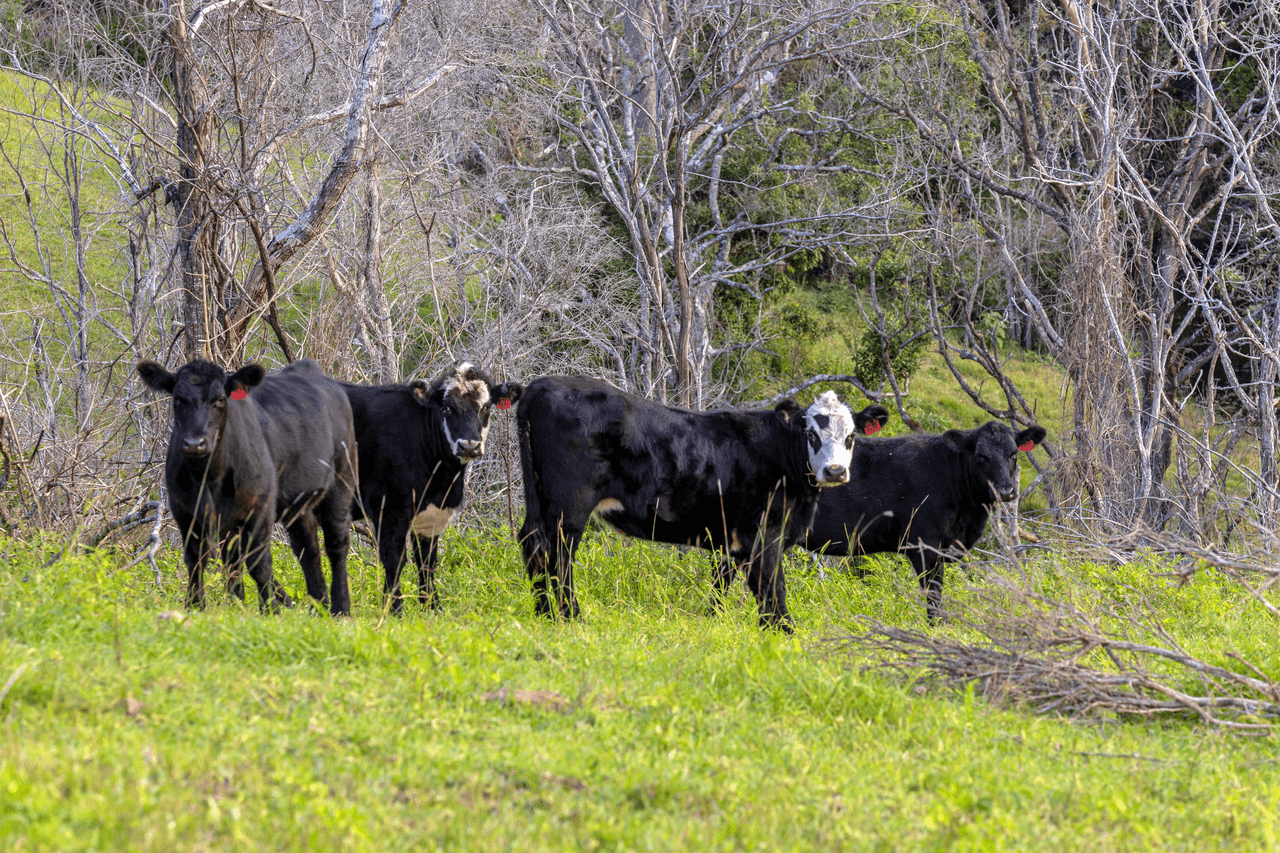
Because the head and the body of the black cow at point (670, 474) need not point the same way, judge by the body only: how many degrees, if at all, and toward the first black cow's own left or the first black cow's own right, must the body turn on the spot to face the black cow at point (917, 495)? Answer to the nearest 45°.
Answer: approximately 45° to the first black cow's own left

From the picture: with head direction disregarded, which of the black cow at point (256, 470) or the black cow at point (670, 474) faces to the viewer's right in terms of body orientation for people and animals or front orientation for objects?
the black cow at point (670, 474)

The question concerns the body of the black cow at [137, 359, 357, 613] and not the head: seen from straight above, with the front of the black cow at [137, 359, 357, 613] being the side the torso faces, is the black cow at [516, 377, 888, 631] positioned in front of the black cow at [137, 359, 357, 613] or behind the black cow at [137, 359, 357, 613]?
behind

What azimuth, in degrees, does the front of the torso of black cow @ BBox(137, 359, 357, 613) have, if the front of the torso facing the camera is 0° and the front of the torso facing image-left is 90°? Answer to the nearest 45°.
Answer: approximately 45°

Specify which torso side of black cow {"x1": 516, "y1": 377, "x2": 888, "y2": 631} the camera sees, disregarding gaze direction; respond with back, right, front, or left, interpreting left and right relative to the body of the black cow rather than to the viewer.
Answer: right

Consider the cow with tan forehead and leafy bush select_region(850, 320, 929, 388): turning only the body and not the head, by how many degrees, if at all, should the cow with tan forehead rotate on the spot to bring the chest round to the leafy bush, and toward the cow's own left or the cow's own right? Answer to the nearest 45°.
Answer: approximately 90° to the cow's own left

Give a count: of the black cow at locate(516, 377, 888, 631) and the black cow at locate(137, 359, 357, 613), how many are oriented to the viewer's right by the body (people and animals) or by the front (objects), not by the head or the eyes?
1

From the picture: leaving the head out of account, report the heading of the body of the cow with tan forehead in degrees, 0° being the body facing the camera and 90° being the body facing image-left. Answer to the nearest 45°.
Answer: approximately 315°

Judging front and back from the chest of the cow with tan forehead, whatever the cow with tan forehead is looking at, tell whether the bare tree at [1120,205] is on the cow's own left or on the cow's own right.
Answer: on the cow's own left

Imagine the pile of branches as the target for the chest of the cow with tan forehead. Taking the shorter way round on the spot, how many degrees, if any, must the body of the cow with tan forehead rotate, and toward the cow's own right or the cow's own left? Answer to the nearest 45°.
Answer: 0° — it already faces it

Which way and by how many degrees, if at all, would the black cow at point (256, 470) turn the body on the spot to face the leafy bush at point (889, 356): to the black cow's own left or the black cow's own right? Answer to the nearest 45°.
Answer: approximately 180°

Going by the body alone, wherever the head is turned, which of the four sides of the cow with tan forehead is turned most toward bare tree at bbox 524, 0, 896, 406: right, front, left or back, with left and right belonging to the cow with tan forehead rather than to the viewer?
left

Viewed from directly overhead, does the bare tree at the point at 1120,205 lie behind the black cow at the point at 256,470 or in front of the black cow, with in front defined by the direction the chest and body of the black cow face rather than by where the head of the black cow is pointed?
behind
